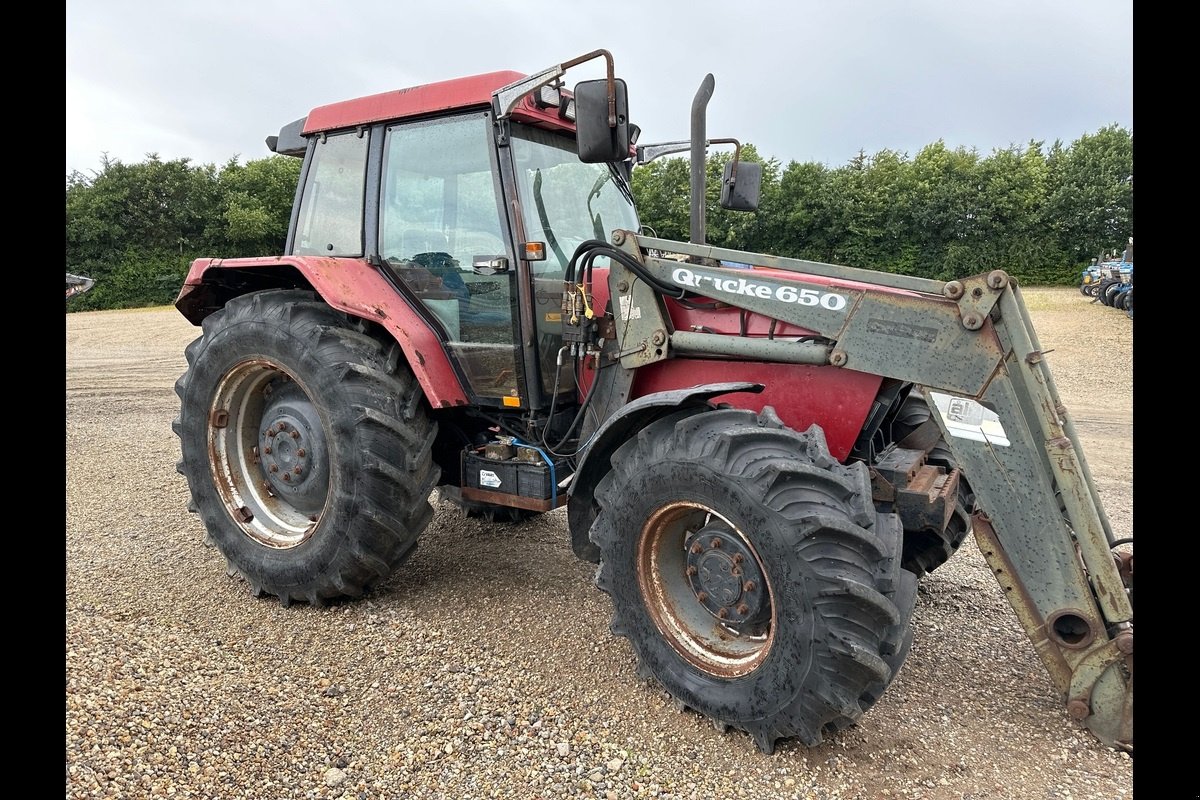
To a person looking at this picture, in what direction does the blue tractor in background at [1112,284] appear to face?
facing the viewer and to the left of the viewer

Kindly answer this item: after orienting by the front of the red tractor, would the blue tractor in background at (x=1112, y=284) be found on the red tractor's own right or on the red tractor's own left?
on the red tractor's own left

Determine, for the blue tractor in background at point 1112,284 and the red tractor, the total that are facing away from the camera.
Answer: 0

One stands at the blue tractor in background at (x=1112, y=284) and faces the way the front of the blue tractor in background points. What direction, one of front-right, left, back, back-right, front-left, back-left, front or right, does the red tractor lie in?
front-left

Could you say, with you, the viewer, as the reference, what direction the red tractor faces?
facing the viewer and to the right of the viewer
